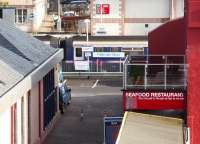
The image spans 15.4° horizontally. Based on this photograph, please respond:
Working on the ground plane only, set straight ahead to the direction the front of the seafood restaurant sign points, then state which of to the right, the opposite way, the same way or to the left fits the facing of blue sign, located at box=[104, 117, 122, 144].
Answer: the same way

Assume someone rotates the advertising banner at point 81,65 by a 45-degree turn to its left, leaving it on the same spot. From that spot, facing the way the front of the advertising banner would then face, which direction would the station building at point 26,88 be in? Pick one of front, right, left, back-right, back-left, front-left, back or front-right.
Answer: front-right

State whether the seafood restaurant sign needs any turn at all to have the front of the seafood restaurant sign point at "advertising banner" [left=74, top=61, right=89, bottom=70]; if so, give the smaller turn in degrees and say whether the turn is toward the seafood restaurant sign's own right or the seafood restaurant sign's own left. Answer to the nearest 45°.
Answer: approximately 180°

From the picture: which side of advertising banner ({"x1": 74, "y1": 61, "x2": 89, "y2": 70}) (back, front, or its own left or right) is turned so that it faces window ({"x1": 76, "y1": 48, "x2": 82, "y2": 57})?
back

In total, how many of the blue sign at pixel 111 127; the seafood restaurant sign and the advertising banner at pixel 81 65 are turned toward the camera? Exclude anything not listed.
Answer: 3

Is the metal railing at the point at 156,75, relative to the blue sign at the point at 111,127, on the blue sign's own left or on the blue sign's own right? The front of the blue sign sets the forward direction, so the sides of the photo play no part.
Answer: on the blue sign's own left

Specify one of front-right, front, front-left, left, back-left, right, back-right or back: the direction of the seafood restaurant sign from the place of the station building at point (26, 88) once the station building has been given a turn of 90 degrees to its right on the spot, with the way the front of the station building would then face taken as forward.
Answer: left

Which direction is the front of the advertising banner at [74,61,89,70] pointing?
toward the camera

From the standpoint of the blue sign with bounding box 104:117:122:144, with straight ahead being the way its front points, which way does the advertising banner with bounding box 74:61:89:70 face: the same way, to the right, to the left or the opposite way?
the same way

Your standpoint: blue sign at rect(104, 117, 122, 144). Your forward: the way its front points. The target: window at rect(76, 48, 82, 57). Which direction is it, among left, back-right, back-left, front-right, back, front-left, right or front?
back

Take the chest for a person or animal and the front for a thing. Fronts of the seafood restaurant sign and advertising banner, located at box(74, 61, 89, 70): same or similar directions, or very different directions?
same or similar directions

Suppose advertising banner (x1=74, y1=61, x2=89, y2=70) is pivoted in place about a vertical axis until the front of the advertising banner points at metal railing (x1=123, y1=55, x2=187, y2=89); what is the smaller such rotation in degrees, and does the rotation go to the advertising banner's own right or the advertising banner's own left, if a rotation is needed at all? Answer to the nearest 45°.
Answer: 0° — it already faces it

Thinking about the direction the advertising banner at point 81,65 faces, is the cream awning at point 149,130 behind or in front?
in front

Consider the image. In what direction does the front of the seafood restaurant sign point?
toward the camera

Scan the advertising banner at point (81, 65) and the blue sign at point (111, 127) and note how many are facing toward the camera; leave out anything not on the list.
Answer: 2

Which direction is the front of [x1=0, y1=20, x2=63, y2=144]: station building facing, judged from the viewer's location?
facing the viewer and to the right of the viewer
